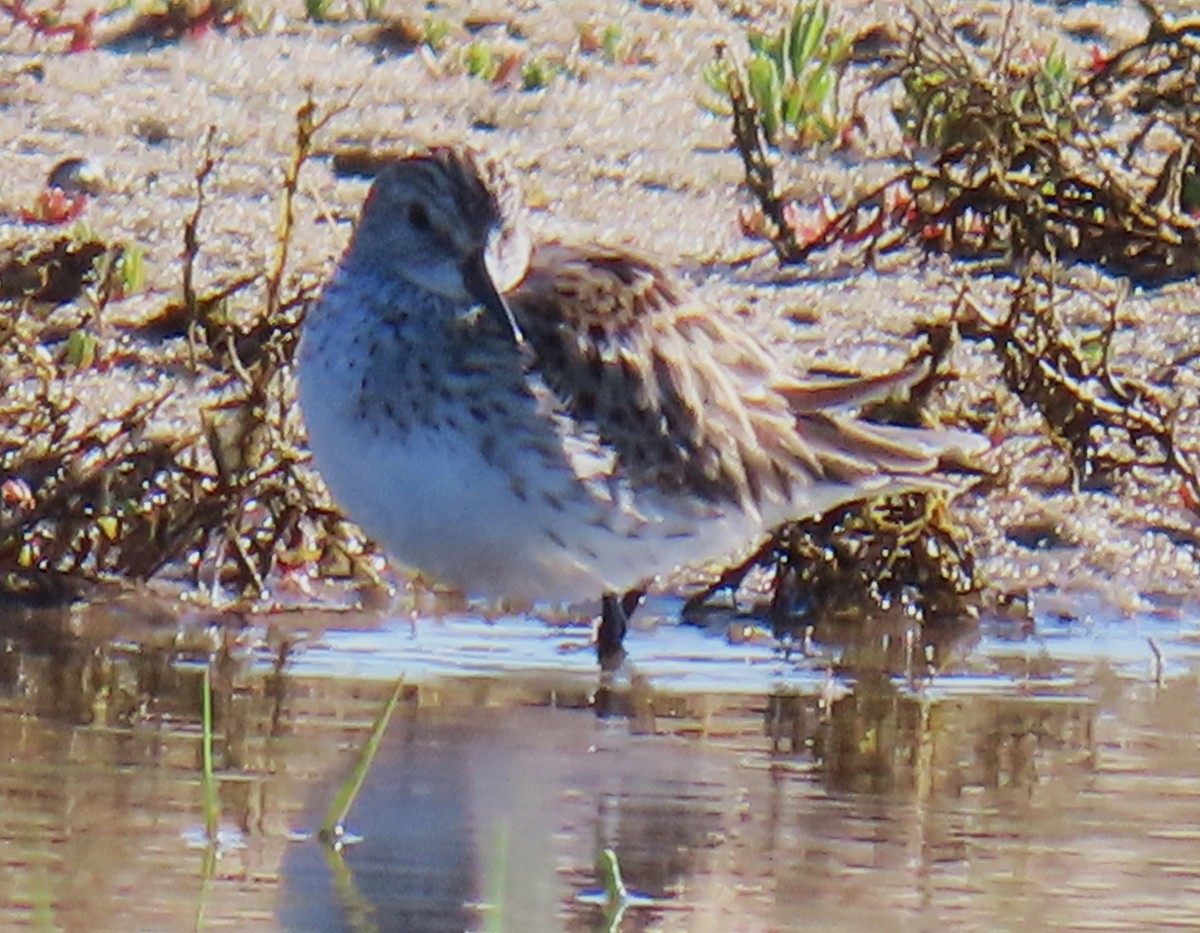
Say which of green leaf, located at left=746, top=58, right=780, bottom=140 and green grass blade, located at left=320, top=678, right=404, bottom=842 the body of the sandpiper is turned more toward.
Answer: the green grass blade

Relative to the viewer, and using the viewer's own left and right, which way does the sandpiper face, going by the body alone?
facing the viewer and to the left of the viewer

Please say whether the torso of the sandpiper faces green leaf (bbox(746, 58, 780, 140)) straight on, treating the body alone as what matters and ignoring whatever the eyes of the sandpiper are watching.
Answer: no

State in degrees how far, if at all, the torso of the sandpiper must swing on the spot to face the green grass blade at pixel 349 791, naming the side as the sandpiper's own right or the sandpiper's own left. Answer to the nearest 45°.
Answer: approximately 45° to the sandpiper's own left
